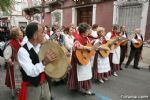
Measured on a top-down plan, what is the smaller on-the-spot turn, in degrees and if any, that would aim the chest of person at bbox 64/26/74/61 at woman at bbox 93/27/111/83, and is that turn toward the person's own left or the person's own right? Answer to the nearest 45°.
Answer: approximately 45° to the person's own left

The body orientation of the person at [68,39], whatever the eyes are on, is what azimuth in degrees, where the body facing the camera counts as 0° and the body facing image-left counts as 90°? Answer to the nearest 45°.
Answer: approximately 315°

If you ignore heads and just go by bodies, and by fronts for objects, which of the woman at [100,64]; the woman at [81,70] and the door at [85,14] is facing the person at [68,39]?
the door

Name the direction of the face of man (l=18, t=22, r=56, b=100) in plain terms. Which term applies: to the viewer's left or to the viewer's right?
to the viewer's right

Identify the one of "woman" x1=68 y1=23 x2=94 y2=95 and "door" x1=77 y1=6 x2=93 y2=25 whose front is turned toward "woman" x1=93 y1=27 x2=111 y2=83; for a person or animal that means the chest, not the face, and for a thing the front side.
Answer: the door

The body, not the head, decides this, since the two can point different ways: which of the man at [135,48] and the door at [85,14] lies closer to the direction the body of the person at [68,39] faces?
the man

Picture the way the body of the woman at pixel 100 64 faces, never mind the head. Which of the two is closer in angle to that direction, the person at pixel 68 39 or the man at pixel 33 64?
the man

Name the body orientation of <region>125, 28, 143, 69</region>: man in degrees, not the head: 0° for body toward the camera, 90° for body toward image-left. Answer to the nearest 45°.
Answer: approximately 315°

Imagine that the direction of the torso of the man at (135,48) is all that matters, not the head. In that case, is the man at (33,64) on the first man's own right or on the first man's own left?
on the first man's own right

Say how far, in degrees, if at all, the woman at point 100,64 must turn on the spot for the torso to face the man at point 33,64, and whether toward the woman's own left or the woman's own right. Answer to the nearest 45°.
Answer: approximately 45° to the woman's own right

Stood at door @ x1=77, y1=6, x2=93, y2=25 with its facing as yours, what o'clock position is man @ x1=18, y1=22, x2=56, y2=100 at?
The man is roughly at 12 o'clock from the door.
